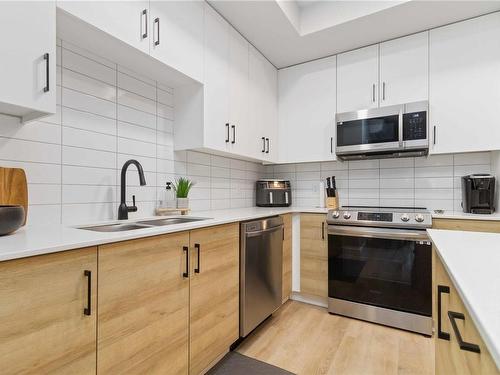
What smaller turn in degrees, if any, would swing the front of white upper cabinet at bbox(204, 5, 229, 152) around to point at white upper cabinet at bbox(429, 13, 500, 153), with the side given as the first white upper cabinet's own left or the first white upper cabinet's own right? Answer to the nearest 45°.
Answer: approximately 45° to the first white upper cabinet's own left

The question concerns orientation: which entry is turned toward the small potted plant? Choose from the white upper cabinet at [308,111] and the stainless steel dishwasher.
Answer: the white upper cabinet

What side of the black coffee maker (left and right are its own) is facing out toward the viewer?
front

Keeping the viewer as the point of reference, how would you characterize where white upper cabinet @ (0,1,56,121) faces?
facing the viewer and to the right of the viewer

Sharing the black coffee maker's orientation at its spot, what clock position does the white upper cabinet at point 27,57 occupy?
The white upper cabinet is roughly at 1 o'clock from the black coffee maker.

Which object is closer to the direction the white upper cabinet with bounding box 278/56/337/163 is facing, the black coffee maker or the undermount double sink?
the undermount double sink

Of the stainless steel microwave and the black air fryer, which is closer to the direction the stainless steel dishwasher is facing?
the stainless steel microwave

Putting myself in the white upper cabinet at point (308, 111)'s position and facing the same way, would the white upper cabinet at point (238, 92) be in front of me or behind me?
in front

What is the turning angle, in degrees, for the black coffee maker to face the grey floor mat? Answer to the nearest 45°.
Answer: approximately 45° to its right

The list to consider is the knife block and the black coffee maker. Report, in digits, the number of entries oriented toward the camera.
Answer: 2

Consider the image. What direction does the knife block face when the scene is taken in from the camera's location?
facing the viewer
